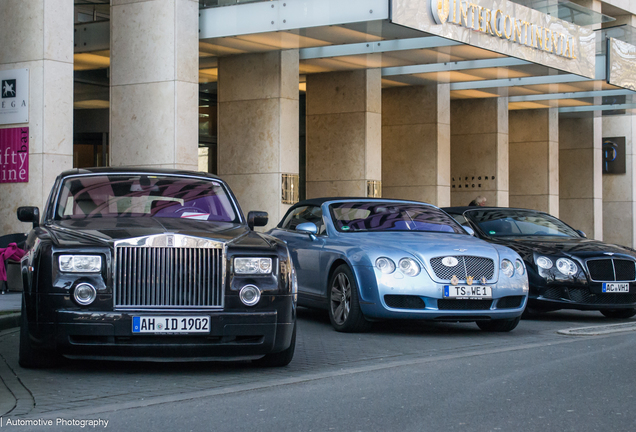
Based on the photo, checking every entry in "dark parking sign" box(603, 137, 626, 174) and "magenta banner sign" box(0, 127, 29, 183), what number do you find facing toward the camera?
2

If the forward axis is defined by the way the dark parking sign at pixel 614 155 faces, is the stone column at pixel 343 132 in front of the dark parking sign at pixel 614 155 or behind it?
in front

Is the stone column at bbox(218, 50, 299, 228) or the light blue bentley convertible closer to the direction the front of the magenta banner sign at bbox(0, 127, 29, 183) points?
the light blue bentley convertible

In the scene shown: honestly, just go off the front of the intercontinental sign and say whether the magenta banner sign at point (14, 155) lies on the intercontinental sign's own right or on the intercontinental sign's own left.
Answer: on the intercontinental sign's own right

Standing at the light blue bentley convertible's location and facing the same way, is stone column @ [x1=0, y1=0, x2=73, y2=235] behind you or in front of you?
behind

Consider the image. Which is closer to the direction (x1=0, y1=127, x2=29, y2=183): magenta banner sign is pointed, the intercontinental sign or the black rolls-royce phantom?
the black rolls-royce phantom

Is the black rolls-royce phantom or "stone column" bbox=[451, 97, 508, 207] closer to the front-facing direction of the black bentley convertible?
the black rolls-royce phantom

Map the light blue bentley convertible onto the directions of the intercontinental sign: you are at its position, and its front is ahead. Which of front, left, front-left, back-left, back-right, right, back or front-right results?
front-right

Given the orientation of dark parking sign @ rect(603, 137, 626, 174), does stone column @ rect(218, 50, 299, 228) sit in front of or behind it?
in front
